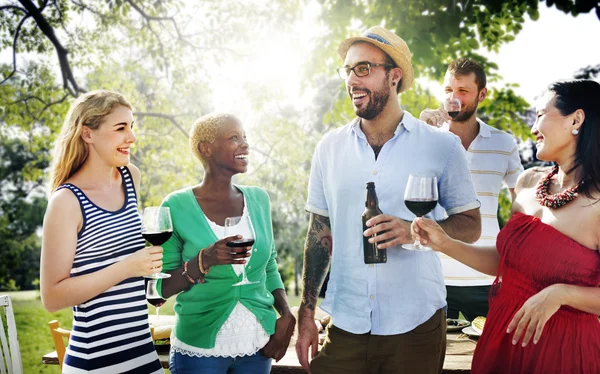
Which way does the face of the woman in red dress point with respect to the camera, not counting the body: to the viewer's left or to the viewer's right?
to the viewer's left

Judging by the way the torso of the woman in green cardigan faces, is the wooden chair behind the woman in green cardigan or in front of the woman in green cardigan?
behind

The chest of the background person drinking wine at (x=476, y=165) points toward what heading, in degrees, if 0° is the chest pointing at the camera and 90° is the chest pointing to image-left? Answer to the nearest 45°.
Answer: approximately 45°

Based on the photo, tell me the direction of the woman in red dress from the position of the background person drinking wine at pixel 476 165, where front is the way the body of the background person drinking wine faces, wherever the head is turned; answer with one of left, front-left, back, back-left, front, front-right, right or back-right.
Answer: front-left

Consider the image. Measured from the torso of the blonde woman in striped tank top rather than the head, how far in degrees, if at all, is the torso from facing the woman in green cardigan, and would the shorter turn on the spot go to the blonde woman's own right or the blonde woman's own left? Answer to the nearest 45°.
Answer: approximately 45° to the blonde woman's own left

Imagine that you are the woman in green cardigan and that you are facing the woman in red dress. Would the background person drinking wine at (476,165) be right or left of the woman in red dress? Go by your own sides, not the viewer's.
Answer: left

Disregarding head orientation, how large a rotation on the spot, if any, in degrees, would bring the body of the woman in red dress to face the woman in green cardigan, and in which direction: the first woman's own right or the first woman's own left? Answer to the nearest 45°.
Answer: approximately 45° to the first woman's own right

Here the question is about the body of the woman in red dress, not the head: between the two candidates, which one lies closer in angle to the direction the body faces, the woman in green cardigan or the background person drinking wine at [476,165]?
the woman in green cardigan

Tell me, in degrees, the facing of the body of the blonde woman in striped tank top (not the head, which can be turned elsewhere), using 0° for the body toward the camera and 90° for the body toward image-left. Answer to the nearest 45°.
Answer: approximately 315°
